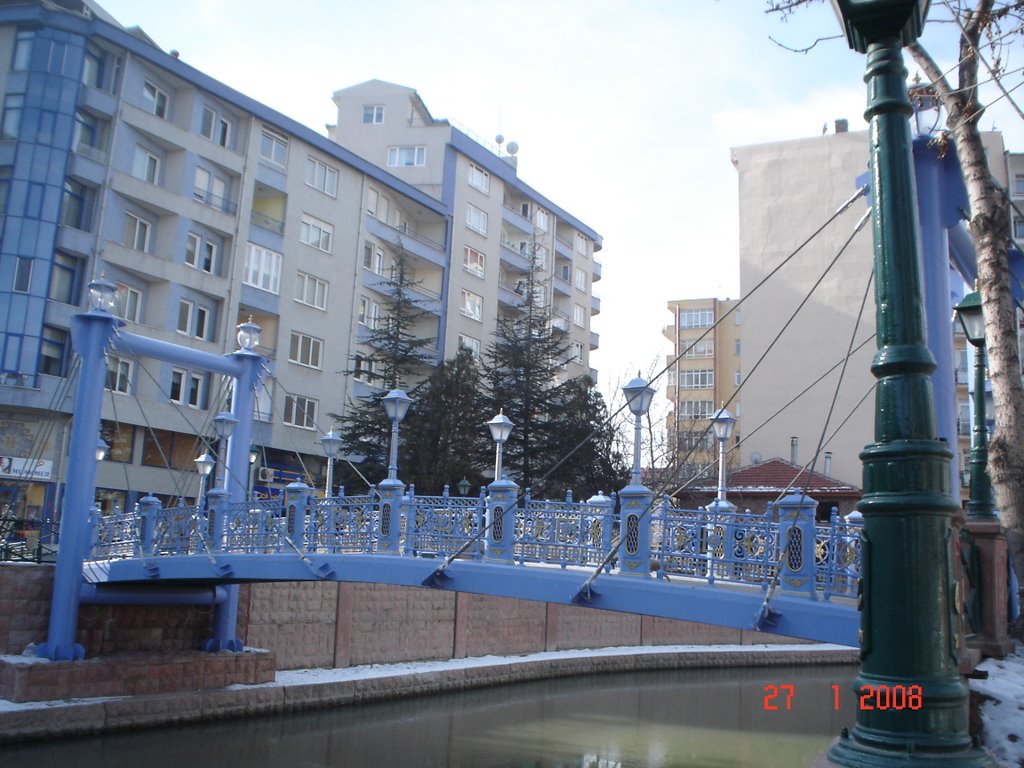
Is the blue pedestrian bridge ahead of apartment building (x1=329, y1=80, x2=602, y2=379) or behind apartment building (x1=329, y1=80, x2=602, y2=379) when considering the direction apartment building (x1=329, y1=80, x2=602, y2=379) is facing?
ahead

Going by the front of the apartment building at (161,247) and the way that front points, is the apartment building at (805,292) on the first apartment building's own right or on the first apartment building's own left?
on the first apartment building's own left

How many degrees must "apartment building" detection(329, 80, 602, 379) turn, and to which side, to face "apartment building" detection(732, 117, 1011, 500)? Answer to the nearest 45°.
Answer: approximately 45° to its left

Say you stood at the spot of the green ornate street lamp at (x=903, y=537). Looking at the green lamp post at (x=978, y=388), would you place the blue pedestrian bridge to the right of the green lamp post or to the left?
left

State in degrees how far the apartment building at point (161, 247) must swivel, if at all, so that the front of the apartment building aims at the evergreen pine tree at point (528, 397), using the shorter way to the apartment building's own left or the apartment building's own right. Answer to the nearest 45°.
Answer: approximately 45° to the apartment building's own left

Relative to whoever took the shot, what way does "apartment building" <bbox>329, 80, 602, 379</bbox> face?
facing the viewer and to the right of the viewer

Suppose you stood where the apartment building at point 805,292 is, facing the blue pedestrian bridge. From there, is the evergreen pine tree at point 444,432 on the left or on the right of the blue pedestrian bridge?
right
